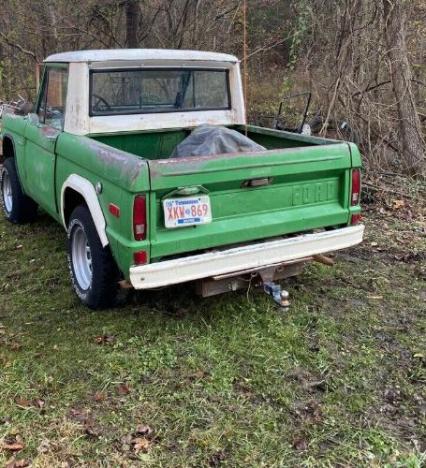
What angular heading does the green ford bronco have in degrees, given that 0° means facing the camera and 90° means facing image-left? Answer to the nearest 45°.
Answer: approximately 135°
